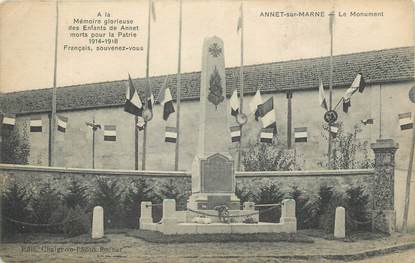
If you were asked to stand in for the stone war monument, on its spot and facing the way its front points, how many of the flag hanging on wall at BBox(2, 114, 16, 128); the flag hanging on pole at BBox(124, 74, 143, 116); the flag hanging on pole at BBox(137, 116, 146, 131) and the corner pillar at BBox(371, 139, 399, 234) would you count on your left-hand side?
1

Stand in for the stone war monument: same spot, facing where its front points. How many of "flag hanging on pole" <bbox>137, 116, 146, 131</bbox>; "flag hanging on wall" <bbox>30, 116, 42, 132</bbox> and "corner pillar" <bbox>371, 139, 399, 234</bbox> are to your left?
1

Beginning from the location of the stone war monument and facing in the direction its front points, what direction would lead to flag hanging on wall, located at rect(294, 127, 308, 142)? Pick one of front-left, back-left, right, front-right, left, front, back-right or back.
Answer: back-left

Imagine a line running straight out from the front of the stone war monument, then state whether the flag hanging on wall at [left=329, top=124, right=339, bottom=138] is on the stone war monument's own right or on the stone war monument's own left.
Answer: on the stone war monument's own left

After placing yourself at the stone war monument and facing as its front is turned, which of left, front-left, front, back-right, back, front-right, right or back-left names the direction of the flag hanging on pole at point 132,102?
back-right

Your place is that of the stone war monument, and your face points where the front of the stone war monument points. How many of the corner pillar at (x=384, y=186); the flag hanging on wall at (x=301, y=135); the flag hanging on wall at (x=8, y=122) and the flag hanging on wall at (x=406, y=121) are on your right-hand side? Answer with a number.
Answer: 1

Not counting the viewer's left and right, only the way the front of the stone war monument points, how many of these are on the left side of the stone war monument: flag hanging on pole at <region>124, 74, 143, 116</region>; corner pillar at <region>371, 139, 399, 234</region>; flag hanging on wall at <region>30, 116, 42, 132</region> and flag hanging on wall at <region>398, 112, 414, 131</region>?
2

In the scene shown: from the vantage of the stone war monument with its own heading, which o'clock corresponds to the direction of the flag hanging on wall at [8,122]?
The flag hanging on wall is roughly at 3 o'clock from the stone war monument.

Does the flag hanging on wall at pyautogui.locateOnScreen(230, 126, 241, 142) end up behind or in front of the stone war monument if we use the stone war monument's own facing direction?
behind

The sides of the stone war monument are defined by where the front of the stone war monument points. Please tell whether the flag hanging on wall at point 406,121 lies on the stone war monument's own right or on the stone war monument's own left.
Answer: on the stone war monument's own left

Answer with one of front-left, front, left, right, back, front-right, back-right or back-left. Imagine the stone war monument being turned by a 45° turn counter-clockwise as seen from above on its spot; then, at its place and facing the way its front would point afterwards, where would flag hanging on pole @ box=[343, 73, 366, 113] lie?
left

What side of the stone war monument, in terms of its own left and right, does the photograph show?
front

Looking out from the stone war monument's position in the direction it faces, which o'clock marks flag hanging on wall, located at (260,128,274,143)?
The flag hanging on wall is roughly at 7 o'clock from the stone war monument.

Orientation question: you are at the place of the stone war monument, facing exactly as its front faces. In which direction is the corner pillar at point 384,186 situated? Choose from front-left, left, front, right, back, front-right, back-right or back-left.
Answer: left

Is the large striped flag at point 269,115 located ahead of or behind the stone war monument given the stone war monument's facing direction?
behind

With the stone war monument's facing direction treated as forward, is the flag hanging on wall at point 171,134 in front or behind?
behind

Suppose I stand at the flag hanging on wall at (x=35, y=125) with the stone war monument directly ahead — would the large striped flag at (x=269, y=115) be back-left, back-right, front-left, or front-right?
front-left

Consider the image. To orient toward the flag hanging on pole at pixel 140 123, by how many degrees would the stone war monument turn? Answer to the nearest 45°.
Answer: approximately 135° to its right

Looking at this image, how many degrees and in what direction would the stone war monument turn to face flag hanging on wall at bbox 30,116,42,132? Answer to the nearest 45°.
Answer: approximately 90° to its right
